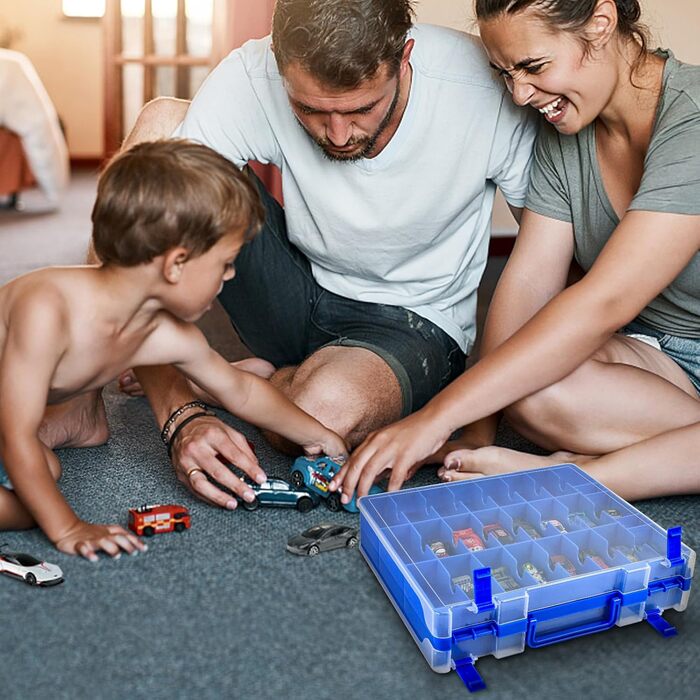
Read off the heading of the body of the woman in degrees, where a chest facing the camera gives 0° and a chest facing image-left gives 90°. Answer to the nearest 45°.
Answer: approximately 45°

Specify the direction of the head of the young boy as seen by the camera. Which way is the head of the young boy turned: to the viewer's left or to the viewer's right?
to the viewer's right
